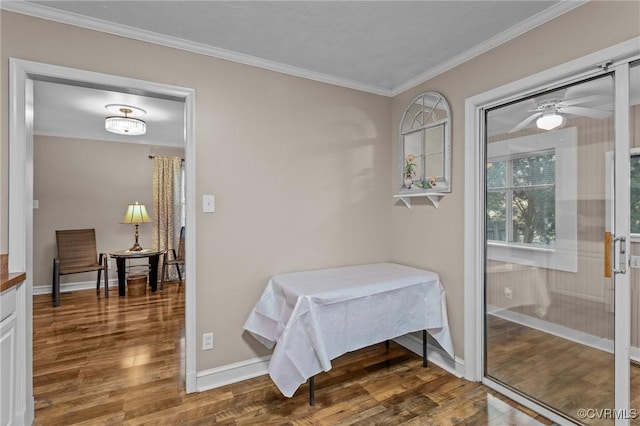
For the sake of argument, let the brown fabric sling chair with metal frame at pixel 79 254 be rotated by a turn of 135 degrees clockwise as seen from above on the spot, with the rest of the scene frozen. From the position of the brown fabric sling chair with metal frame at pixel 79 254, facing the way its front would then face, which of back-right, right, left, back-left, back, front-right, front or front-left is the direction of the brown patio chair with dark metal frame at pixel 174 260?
back

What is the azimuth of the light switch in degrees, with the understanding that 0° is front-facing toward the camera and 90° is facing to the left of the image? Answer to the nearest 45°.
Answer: approximately 0°

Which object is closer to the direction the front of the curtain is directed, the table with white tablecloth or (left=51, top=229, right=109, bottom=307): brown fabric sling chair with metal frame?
the table with white tablecloth

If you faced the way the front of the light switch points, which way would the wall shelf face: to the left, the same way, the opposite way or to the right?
to the right

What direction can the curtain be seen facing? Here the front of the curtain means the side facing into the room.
toward the camera

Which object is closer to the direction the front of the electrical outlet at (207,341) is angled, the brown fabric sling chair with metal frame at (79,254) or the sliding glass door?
the sliding glass door

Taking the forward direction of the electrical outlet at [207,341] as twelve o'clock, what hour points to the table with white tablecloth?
The table with white tablecloth is roughly at 10 o'clock from the electrical outlet.

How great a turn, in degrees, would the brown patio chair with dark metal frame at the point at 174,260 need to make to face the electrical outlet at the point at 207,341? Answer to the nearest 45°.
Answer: approximately 45° to its left

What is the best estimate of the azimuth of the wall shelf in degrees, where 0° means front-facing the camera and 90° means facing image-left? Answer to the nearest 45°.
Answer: approximately 45°

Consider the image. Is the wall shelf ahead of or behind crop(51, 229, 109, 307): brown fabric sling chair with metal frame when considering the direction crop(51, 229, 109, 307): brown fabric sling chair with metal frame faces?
ahead

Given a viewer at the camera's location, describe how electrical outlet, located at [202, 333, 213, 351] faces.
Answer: facing the viewer

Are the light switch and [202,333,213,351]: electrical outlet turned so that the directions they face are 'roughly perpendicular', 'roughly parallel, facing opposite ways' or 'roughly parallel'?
roughly parallel

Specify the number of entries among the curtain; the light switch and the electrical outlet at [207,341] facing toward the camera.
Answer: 3

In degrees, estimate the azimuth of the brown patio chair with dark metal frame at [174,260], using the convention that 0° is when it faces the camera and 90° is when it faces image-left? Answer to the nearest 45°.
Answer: approximately 45°
